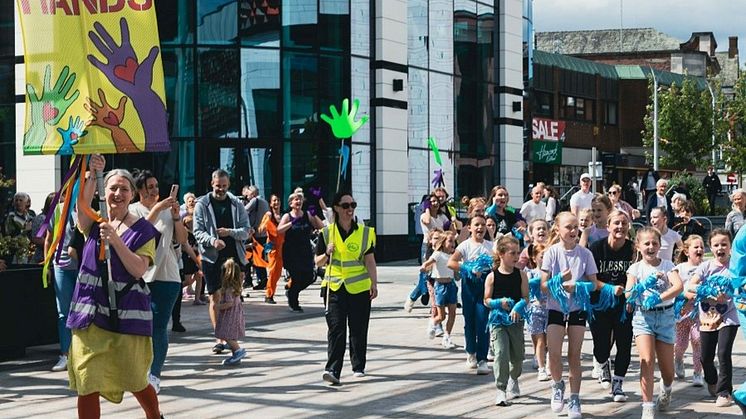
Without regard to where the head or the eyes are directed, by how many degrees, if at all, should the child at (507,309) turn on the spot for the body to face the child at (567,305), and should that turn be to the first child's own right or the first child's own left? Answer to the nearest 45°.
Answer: approximately 45° to the first child's own left

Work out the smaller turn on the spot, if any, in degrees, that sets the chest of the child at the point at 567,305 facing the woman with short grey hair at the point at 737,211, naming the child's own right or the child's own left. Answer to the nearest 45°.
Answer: approximately 180°

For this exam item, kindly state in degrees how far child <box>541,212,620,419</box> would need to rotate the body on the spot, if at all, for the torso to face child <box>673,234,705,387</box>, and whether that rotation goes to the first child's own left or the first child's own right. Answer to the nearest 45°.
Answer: approximately 135° to the first child's own left

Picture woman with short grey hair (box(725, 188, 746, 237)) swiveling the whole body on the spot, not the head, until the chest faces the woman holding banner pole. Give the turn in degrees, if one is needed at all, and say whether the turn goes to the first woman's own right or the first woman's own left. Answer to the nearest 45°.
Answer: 0° — they already face them
